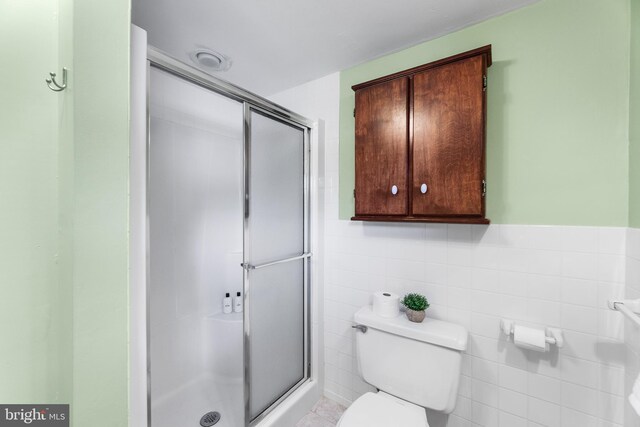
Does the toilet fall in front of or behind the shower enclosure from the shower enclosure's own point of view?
in front

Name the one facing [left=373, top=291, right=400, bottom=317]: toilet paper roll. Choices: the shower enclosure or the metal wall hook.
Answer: the shower enclosure

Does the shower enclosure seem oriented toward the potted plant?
yes

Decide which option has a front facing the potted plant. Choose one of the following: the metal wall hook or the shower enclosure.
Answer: the shower enclosure

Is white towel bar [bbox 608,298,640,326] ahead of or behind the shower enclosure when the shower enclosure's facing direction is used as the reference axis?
ahead

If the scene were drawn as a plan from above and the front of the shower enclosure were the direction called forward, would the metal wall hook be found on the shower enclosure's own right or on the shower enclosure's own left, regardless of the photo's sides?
on the shower enclosure's own right
